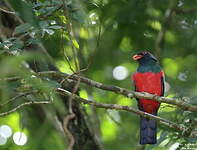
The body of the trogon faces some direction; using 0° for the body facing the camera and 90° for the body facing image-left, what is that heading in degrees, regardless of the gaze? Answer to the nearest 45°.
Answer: approximately 45°
